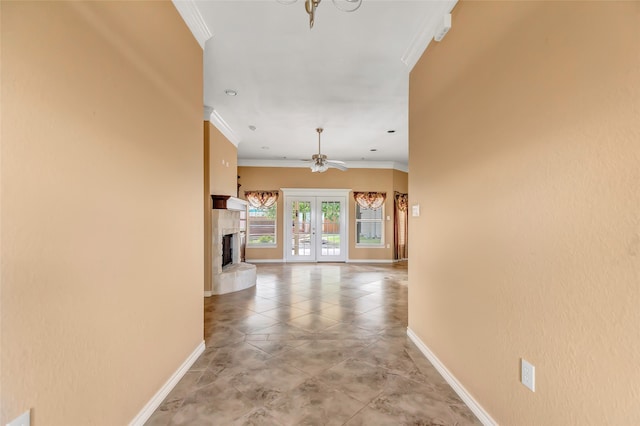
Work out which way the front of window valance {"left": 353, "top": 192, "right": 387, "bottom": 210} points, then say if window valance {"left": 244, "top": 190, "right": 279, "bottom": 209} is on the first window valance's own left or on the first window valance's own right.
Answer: on the first window valance's own right

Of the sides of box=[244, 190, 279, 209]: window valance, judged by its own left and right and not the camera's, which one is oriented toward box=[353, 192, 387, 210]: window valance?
left

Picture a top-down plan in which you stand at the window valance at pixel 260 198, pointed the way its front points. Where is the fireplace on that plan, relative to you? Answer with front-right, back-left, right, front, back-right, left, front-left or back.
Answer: front

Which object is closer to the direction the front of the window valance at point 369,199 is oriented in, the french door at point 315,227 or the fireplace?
the fireplace

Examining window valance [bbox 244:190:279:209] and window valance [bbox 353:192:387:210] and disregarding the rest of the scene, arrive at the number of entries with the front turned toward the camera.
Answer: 2

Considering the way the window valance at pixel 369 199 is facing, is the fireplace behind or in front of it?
in front

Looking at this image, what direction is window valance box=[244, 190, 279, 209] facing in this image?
toward the camera

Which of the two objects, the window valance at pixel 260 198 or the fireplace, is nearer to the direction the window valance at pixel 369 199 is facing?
the fireplace

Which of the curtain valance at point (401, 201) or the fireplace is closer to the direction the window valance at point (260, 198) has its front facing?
the fireplace

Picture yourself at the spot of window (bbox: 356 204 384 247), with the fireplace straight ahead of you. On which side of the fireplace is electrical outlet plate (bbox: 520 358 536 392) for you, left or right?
left

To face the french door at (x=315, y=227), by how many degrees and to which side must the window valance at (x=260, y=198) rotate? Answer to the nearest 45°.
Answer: approximately 90° to its left

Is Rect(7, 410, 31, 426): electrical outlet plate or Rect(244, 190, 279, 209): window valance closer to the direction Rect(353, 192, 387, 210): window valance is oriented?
the electrical outlet plate

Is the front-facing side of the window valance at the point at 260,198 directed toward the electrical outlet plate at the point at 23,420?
yes

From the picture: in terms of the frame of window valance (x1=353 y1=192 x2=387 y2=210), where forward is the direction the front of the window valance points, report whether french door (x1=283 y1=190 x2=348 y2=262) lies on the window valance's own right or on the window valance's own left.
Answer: on the window valance's own right

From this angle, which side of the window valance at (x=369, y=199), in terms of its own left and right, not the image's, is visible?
front
